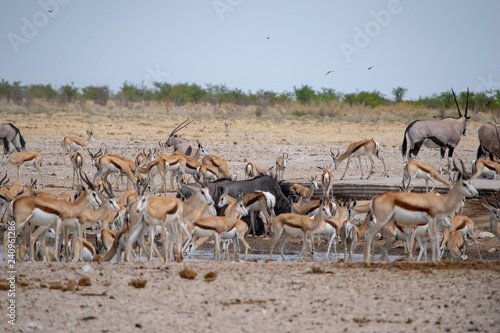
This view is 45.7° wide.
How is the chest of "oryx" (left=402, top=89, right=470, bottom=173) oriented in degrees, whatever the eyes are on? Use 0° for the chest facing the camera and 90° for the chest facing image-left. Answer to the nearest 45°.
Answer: approximately 270°

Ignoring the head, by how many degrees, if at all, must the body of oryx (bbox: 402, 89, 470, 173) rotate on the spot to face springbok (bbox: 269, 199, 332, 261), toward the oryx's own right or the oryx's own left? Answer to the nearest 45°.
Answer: approximately 90° to the oryx's own right

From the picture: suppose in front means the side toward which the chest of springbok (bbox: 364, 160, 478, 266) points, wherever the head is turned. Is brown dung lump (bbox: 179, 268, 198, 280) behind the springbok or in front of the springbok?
behind

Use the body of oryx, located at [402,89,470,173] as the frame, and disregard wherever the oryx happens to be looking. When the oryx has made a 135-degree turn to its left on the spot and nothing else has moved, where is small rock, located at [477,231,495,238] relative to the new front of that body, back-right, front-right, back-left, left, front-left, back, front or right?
back-left

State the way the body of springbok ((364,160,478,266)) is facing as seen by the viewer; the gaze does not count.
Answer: to the viewer's right

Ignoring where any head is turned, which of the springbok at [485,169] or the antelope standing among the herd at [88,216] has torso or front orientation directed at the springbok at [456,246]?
the antelope standing among the herd

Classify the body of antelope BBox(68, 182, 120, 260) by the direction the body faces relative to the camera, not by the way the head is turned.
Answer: to the viewer's right

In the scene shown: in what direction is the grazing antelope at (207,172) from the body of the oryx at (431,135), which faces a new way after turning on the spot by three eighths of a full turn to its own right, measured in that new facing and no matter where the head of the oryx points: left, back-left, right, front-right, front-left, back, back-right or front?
front

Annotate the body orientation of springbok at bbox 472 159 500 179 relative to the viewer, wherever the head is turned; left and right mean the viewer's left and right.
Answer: facing to the right of the viewer
